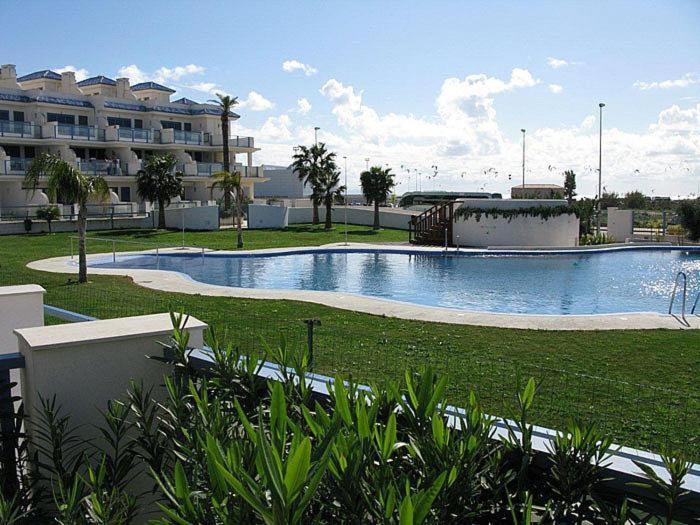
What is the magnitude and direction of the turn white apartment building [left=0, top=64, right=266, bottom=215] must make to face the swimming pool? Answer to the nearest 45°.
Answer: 0° — it already faces it

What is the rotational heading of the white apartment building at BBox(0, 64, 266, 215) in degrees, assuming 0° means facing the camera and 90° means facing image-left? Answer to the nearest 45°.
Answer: approximately 315°

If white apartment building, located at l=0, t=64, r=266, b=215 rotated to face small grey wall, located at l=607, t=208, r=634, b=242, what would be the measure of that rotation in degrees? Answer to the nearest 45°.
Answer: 0° — it already faces it

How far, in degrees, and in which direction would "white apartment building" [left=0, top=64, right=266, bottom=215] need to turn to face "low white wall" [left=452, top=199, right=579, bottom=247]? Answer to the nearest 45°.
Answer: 0° — it already faces it
